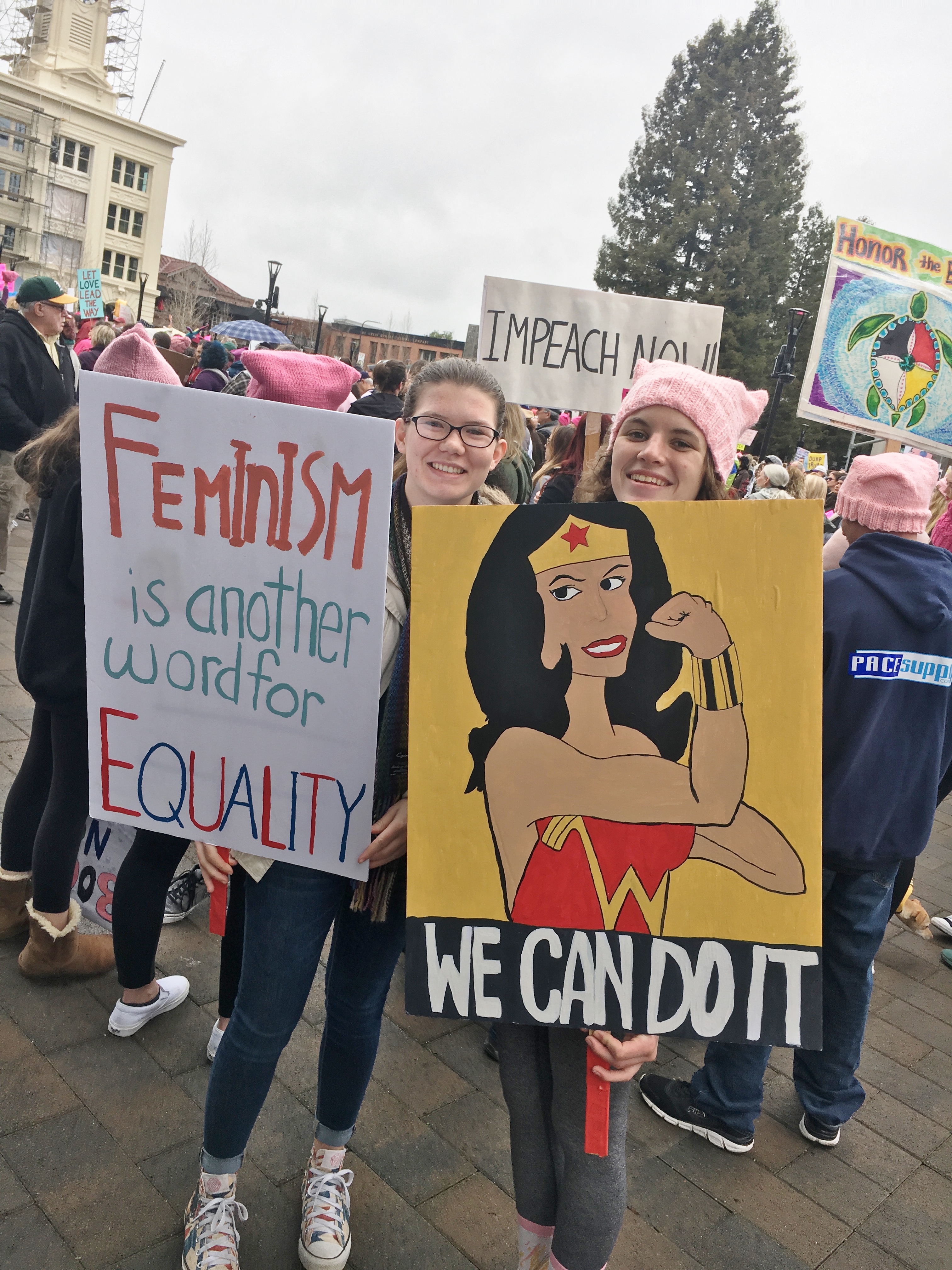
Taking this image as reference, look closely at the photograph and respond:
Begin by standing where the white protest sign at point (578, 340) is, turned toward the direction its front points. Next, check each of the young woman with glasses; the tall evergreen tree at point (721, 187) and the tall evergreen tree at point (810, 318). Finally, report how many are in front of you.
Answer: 1

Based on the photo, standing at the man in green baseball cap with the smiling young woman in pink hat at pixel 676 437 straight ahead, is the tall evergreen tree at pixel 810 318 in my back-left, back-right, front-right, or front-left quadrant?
back-left

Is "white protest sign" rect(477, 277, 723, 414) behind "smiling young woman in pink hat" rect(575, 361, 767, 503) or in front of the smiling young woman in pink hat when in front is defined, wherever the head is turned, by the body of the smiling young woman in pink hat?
behind

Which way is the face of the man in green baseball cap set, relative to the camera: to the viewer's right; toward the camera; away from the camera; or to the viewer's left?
to the viewer's right

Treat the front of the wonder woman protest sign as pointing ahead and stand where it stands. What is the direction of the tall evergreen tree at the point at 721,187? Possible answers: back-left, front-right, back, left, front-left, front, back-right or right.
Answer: back

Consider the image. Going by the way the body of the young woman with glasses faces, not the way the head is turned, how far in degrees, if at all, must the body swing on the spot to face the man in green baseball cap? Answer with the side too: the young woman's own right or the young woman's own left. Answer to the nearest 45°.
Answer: approximately 135° to the young woman's own right
